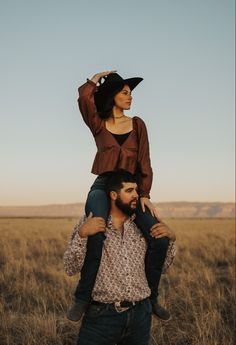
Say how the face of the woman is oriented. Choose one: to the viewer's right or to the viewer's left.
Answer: to the viewer's right

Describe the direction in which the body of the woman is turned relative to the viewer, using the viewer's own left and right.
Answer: facing the viewer
